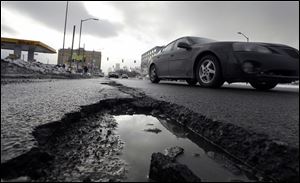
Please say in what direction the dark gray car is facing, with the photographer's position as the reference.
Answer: facing the viewer and to the right of the viewer

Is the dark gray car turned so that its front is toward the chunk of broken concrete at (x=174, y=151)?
no

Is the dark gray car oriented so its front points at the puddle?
no

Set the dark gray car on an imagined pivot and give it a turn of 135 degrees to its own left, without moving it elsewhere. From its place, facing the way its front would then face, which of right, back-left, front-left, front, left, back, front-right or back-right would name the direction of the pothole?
back

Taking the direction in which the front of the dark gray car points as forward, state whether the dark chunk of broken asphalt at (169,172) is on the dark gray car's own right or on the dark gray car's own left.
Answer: on the dark gray car's own right
